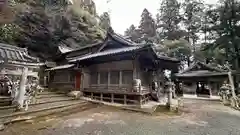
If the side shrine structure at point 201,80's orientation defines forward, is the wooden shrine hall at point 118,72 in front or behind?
in front

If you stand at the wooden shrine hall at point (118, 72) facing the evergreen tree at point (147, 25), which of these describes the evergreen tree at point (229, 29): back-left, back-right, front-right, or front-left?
front-right

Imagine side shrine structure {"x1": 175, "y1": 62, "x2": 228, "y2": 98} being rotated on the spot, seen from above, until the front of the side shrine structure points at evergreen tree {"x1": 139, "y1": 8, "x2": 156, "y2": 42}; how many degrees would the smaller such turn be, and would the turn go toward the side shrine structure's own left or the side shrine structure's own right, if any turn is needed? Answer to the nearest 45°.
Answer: approximately 135° to the side shrine structure's own right

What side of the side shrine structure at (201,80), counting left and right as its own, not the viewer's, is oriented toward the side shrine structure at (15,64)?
front

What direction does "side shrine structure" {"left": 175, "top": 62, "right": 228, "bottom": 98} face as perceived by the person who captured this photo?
facing the viewer

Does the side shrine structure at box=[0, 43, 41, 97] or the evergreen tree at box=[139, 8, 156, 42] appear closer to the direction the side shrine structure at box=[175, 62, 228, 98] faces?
the side shrine structure

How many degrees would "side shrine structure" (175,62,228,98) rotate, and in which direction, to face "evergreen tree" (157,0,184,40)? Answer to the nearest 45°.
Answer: approximately 135° to its right
